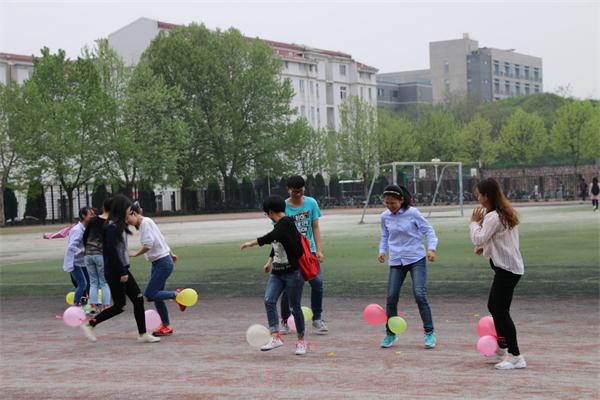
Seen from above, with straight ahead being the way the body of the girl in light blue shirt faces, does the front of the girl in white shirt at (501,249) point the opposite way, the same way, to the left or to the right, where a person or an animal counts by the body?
to the right

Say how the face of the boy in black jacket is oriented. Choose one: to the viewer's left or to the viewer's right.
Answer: to the viewer's left

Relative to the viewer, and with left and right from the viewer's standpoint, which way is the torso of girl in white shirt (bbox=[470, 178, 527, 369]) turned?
facing to the left of the viewer

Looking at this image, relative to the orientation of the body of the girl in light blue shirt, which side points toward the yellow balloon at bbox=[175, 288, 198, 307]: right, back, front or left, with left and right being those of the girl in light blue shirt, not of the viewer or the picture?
right
